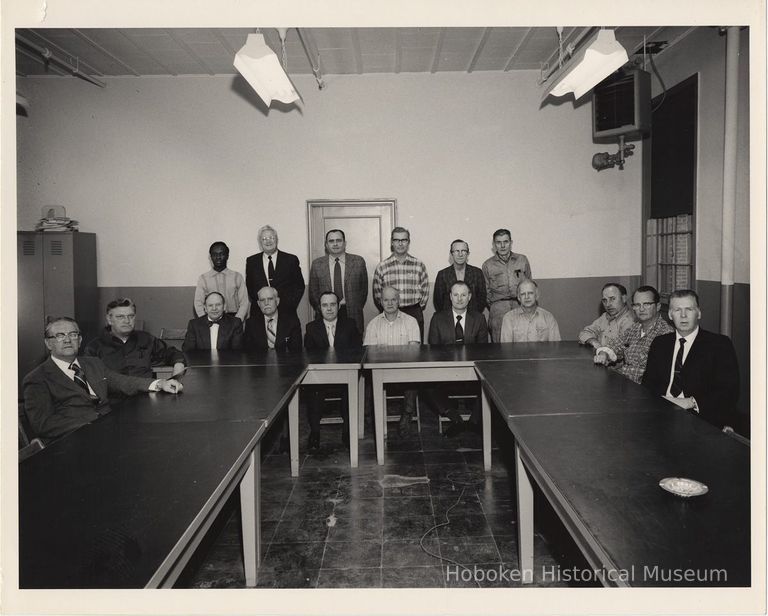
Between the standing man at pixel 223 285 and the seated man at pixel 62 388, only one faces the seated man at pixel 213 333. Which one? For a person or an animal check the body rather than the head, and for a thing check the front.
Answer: the standing man

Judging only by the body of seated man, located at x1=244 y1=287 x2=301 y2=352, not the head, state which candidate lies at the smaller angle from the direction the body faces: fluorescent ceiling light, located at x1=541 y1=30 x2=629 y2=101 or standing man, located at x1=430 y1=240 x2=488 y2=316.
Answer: the fluorescent ceiling light

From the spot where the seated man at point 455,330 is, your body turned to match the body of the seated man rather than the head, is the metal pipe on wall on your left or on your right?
on your left

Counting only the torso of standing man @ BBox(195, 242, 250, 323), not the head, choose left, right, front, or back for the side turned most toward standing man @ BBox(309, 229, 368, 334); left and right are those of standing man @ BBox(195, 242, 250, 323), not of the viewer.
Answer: left

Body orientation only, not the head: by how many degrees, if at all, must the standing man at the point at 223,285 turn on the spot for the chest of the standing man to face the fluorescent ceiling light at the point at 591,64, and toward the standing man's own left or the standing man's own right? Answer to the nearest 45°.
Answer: approximately 45° to the standing man's own left

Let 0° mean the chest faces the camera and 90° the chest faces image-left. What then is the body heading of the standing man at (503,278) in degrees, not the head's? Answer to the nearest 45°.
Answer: approximately 0°

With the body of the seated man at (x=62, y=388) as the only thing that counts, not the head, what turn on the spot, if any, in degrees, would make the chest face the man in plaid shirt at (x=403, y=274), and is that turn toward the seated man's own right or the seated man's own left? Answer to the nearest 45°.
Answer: approximately 90° to the seated man's own left

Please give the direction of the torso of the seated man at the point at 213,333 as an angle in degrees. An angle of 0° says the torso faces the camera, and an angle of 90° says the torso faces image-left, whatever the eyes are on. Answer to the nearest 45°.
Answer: approximately 0°
